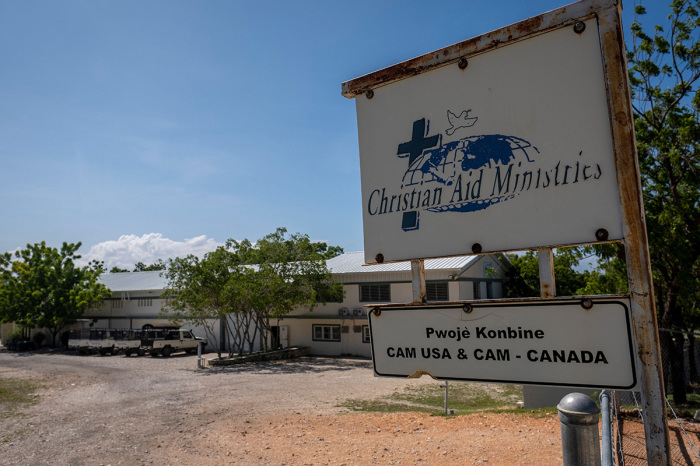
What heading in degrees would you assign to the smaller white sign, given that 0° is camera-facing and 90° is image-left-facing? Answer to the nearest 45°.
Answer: approximately 45°

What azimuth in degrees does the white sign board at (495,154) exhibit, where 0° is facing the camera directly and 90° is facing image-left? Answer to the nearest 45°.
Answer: approximately 45°

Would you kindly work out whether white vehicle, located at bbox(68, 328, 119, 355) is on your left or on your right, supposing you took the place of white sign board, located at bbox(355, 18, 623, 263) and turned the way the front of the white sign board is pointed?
on your right

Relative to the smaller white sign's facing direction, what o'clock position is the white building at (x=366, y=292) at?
The white building is roughly at 4 o'clock from the smaller white sign.

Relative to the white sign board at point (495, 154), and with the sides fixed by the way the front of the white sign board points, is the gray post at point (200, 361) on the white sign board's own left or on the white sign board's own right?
on the white sign board's own right
